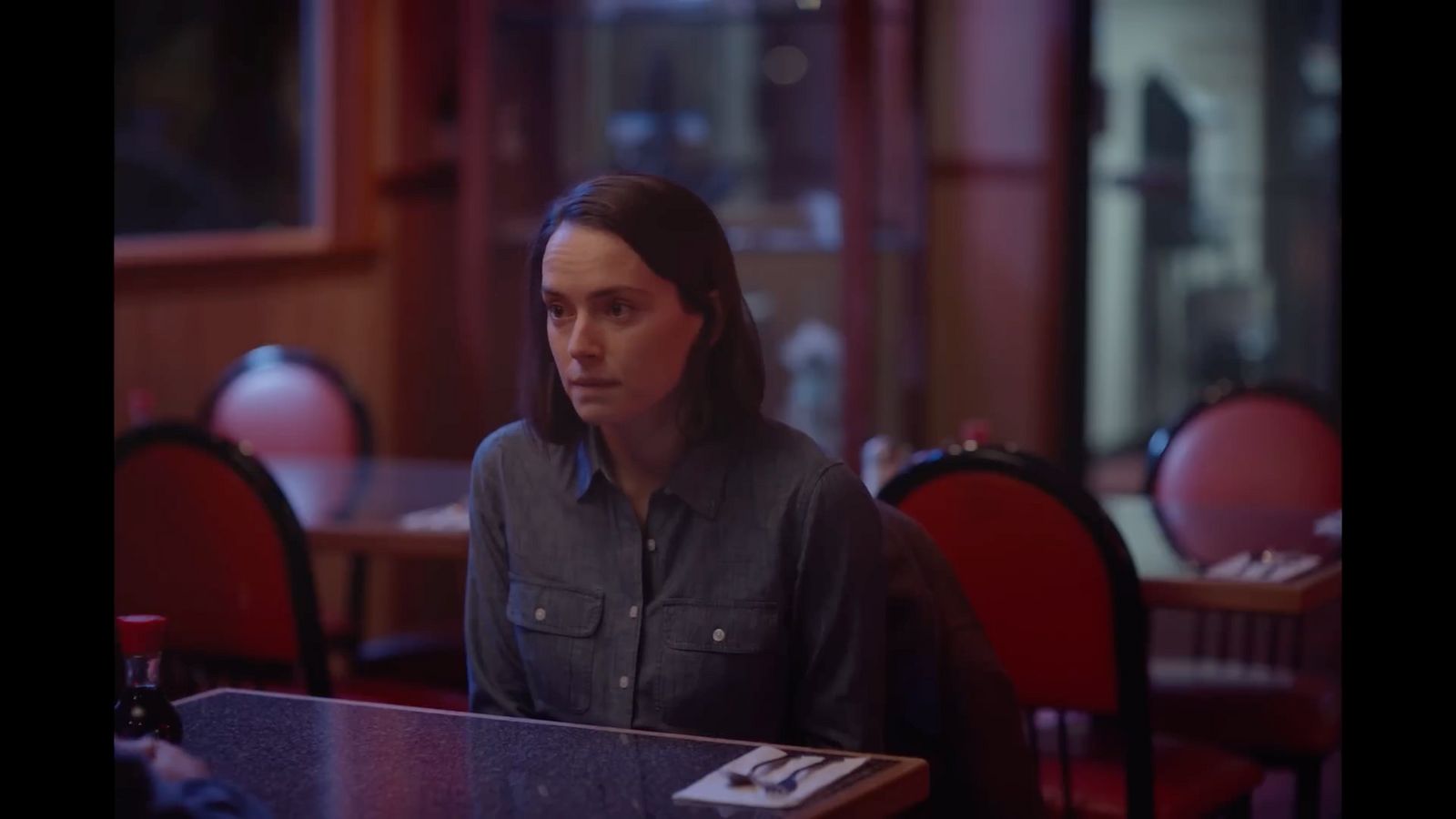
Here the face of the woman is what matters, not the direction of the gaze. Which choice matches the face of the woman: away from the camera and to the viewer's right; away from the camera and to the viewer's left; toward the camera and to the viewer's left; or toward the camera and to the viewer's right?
toward the camera and to the viewer's left

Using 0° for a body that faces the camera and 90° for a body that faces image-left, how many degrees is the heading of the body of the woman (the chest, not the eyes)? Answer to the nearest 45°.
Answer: approximately 45°
